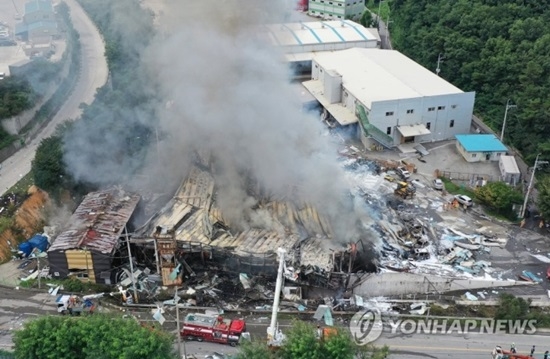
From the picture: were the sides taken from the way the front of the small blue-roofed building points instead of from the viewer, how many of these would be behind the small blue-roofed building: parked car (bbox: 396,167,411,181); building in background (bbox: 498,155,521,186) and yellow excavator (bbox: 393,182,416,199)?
0

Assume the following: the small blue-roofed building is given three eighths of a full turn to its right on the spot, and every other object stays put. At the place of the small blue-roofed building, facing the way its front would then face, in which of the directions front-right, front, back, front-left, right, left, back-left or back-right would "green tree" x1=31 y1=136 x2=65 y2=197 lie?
left

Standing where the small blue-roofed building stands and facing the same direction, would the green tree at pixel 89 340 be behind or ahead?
ahead

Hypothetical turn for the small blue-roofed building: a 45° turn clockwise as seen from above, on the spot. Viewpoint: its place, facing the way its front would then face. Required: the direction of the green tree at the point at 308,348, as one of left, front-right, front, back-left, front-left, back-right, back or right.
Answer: front-left

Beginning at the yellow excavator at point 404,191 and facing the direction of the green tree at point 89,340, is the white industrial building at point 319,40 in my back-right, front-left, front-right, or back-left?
back-right

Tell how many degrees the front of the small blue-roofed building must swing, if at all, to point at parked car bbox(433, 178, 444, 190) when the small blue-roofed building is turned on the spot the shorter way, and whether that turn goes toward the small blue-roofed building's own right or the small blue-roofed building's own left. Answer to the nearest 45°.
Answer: approximately 45° to the small blue-roofed building's own right

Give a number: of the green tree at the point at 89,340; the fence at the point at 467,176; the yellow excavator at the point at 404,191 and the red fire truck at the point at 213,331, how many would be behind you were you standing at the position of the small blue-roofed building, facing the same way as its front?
0

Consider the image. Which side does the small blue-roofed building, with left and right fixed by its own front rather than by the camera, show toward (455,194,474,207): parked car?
front

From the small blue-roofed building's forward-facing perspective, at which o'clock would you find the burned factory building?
The burned factory building is roughly at 1 o'clock from the small blue-roofed building.

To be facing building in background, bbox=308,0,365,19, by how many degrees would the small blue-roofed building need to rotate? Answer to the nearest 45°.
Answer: approximately 135° to its right

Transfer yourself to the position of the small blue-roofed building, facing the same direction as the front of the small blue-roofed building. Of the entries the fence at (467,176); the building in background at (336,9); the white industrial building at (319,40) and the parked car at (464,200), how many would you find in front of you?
2

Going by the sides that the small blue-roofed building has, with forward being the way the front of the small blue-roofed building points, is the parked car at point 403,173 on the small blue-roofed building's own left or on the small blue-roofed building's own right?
on the small blue-roofed building's own right

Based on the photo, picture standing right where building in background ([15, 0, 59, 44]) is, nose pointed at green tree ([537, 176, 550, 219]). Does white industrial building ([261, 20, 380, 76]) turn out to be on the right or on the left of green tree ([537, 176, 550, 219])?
left

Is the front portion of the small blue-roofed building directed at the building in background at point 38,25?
no

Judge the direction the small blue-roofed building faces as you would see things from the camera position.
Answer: facing the viewer

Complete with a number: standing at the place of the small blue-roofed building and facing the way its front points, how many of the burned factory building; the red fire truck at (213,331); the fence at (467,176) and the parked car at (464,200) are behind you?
0
